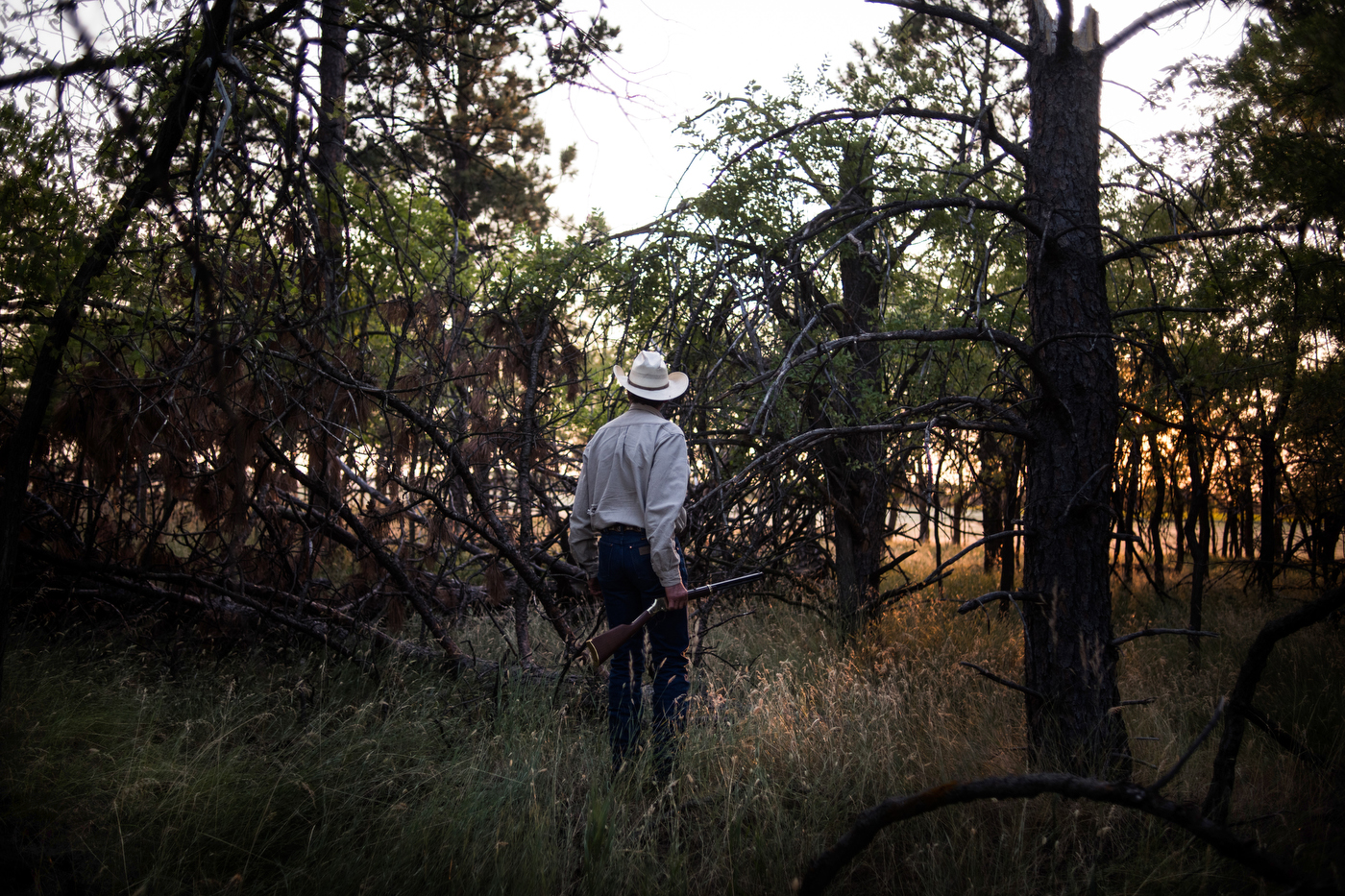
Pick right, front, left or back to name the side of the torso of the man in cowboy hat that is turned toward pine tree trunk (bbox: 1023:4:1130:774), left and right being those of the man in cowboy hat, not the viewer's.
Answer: right

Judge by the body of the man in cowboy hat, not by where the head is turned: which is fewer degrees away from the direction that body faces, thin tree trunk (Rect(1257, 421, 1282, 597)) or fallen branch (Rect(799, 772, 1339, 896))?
the thin tree trunk

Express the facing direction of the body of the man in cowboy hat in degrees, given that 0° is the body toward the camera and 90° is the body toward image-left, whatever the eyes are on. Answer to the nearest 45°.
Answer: approximately 225°

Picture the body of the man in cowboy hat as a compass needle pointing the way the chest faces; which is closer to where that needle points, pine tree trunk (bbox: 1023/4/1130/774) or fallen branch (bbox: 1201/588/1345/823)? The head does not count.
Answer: the pine tree trunk

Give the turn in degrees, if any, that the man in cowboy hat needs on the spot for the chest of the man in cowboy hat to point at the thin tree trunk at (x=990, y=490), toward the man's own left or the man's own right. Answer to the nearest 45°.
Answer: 0° — they already face it

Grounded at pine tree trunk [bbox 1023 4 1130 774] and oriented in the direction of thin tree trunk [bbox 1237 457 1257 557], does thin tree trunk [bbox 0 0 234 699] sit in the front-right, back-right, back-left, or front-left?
back-left

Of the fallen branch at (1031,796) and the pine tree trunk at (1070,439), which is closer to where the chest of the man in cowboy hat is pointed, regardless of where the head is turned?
the pine tree trunk
